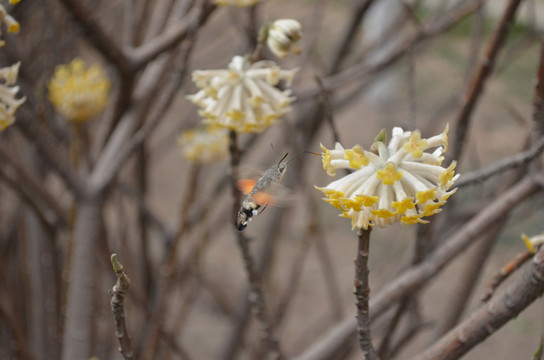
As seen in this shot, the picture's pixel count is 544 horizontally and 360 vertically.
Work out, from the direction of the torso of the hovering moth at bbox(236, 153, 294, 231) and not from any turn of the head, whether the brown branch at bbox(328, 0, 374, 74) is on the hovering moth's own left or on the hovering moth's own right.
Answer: on the hovering moth's own left

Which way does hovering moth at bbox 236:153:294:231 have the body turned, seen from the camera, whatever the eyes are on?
to the viewer's right

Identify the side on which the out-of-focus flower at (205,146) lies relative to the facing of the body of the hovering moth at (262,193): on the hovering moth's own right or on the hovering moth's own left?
on the hovering moth's own left
